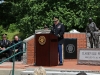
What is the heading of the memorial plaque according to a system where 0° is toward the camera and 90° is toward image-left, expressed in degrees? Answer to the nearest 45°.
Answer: approximately 0°

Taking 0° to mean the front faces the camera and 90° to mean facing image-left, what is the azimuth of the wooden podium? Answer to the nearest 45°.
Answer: approximately 45°

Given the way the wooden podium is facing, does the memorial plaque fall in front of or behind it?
behind

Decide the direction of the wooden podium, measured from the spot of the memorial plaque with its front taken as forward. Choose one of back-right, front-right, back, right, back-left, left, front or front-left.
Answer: front-right

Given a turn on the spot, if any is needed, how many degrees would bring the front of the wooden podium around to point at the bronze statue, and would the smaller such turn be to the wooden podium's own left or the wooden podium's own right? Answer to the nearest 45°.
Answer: approximately 180°
